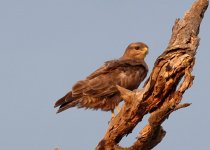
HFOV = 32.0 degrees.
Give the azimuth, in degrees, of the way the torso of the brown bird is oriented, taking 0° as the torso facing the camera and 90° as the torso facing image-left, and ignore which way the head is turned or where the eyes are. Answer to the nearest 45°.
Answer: approximately 270°
